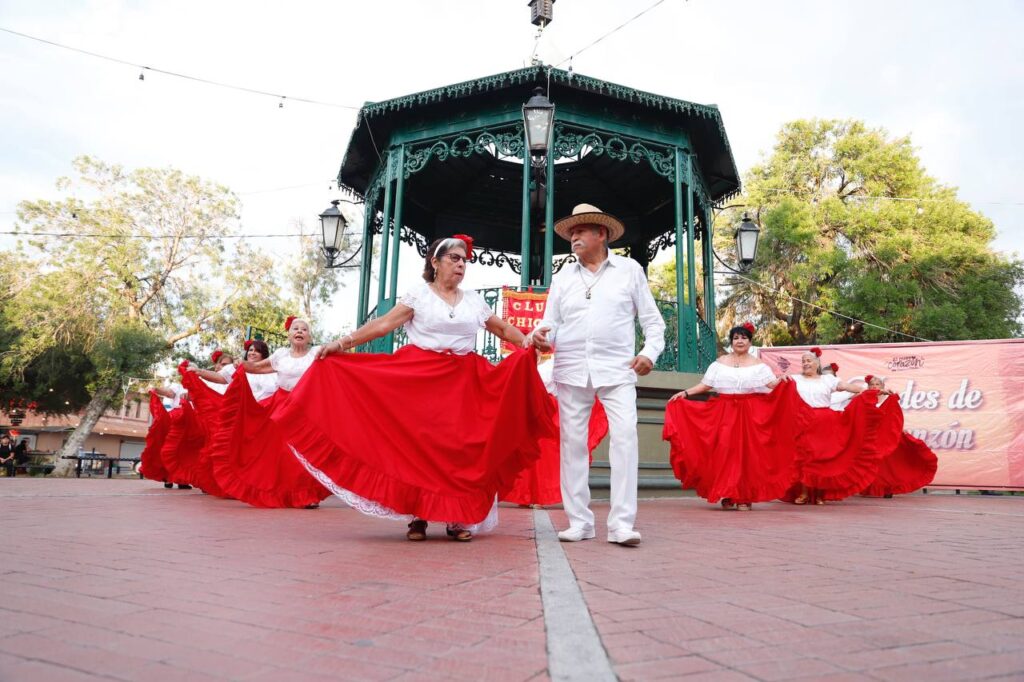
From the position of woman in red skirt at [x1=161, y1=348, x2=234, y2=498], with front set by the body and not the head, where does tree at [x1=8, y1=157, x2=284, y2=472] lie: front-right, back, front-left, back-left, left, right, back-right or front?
back-left

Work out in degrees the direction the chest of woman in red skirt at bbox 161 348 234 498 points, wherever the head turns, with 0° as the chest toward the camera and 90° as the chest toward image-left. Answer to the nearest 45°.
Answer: approximately 315°

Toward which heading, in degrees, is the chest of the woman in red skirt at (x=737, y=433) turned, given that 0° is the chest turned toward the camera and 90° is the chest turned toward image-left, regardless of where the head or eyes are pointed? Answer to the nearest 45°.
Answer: approximately 0°

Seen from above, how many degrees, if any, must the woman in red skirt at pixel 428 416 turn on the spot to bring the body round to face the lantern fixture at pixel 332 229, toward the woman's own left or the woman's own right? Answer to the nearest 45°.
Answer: approximately 180°

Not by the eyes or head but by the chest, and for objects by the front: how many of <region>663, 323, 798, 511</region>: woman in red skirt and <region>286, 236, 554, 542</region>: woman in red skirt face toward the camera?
2

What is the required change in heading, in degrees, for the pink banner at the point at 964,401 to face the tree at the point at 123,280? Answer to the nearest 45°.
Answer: approximately 90° to its right

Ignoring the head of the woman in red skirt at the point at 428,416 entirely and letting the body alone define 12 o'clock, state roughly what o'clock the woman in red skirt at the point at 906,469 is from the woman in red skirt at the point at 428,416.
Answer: the woman in red skirt at the point at 906,469 is roughly at 8 o'clock from the woman in red skirt at the point at 428,416.

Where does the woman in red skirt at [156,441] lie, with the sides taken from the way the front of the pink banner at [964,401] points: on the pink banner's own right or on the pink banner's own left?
on the pink banner's own right

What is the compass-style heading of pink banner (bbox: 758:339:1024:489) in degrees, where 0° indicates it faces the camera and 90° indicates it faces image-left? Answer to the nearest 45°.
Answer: approximately 0°

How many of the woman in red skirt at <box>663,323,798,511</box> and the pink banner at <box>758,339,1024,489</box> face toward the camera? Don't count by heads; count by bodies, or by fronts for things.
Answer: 2
